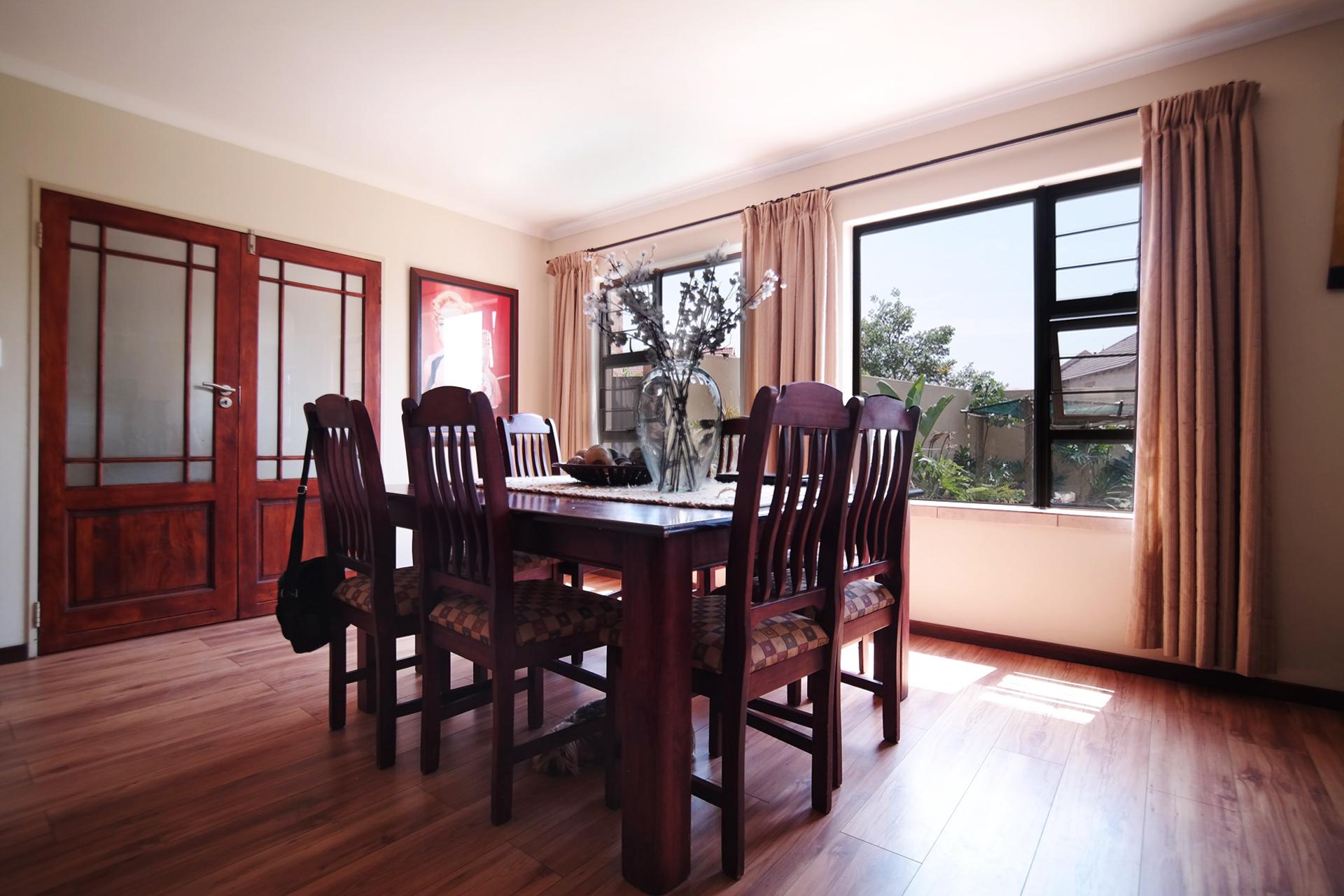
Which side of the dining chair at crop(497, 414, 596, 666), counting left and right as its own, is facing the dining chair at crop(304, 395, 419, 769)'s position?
right

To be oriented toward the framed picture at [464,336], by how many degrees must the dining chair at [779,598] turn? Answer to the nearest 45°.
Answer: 0° — it already faces it

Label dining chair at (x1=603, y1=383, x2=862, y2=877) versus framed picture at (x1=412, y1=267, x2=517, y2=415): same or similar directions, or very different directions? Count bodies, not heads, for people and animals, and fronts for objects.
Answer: very different directions

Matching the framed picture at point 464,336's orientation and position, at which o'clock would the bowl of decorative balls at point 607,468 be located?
The bowl of decorative balls is roughly at 1 o'clock from the framed picture.

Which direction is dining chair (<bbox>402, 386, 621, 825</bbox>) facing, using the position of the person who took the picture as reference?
facing away from the viewer and to the right of the viewer

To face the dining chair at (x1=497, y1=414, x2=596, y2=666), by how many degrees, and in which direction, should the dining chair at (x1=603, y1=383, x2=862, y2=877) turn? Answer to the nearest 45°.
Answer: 0° — it already faces it

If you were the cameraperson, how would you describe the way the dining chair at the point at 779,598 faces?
facing away from the viewer and to the left of the viewer

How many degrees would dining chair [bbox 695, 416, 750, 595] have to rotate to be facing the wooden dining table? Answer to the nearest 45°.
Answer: approximately 45° to its left

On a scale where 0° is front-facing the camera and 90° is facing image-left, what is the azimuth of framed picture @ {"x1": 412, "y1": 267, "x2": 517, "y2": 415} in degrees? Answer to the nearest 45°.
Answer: approximately 315°

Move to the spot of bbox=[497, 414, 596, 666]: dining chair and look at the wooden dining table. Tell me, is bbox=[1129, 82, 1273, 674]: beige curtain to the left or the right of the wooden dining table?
left

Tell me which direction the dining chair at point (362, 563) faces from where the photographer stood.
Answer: facing away from the viewer and to the right of the viewer

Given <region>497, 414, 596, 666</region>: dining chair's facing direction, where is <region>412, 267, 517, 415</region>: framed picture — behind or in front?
behind

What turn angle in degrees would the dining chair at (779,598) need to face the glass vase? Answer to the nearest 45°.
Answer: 0° — it already faces it
